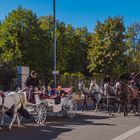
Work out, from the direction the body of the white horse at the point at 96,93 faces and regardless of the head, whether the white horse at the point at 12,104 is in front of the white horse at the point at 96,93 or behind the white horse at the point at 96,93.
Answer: in front

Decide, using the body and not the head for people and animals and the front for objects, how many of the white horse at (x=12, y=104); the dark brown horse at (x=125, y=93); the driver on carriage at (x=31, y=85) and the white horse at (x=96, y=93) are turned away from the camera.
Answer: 0

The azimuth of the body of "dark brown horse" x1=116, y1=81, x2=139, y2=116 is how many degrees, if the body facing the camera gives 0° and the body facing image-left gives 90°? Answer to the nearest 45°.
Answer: approximately 45°

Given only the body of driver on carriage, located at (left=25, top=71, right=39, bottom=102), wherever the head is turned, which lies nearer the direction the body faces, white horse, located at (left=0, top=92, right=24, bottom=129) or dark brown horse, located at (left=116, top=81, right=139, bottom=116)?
the white horse

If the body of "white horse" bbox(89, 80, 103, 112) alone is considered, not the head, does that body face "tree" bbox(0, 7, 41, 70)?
no

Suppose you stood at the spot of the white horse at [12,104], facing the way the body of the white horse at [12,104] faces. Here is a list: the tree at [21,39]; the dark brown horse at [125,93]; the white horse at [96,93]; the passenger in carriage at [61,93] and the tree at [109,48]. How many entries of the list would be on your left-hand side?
0

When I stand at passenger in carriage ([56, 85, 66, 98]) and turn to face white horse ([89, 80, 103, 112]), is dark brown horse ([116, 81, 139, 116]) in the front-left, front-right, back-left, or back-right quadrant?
front-right

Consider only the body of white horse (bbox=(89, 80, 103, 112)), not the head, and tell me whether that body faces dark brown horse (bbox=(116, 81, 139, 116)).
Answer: no

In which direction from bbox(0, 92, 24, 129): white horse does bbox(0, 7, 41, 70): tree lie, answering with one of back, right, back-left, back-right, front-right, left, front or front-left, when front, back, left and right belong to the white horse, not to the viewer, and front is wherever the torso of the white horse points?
right

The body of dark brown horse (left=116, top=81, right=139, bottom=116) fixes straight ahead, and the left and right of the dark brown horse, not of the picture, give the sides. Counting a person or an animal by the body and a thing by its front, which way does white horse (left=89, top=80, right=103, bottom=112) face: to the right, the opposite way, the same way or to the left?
the same way

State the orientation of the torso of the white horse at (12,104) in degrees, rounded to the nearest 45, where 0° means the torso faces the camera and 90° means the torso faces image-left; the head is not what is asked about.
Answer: approximately 90°

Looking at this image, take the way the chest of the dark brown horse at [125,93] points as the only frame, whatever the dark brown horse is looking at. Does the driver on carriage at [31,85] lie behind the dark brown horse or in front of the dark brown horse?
in front

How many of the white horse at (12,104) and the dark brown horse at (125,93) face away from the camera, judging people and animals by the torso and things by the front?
0

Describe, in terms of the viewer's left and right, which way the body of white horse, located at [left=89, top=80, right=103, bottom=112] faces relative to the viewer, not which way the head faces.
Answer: facing the viewer and to the left of the viewer
